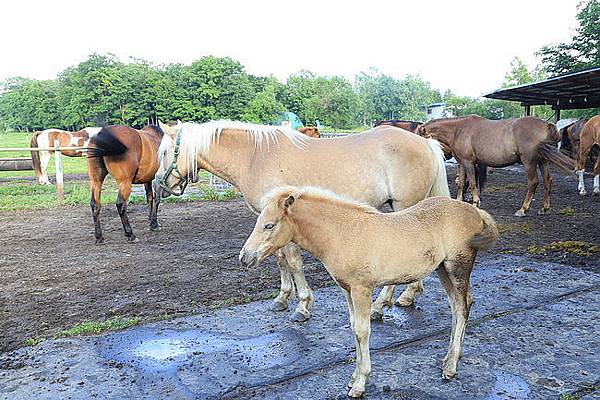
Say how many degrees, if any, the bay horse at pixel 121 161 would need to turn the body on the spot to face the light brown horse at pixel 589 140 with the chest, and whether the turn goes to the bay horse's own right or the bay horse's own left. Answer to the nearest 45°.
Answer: approximately 45° to the bay horse's own right

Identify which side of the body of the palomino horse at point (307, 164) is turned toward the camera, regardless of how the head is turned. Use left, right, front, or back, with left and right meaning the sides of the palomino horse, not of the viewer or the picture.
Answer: left

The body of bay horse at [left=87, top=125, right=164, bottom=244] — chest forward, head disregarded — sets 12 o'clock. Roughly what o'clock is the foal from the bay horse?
The foal is roughly at 4 o'clock from the bay horse.

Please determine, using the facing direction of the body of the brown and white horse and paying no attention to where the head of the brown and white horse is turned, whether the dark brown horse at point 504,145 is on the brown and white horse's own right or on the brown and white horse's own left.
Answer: on the brown and white horse's own right

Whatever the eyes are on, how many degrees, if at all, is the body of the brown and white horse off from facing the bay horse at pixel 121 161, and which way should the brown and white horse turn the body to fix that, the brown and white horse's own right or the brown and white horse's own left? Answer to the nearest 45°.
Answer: approximately 90° to the brown and white horse's own right

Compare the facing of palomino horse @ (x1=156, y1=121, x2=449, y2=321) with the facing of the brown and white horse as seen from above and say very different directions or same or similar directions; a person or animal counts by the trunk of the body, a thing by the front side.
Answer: very different directions

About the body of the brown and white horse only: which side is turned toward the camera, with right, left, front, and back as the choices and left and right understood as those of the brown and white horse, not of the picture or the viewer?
right

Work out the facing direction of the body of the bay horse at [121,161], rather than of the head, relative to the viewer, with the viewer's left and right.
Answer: facing away from the viewer and to the right of the viewer

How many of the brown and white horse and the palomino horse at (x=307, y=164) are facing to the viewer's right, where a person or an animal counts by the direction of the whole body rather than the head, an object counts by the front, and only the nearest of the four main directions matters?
1
